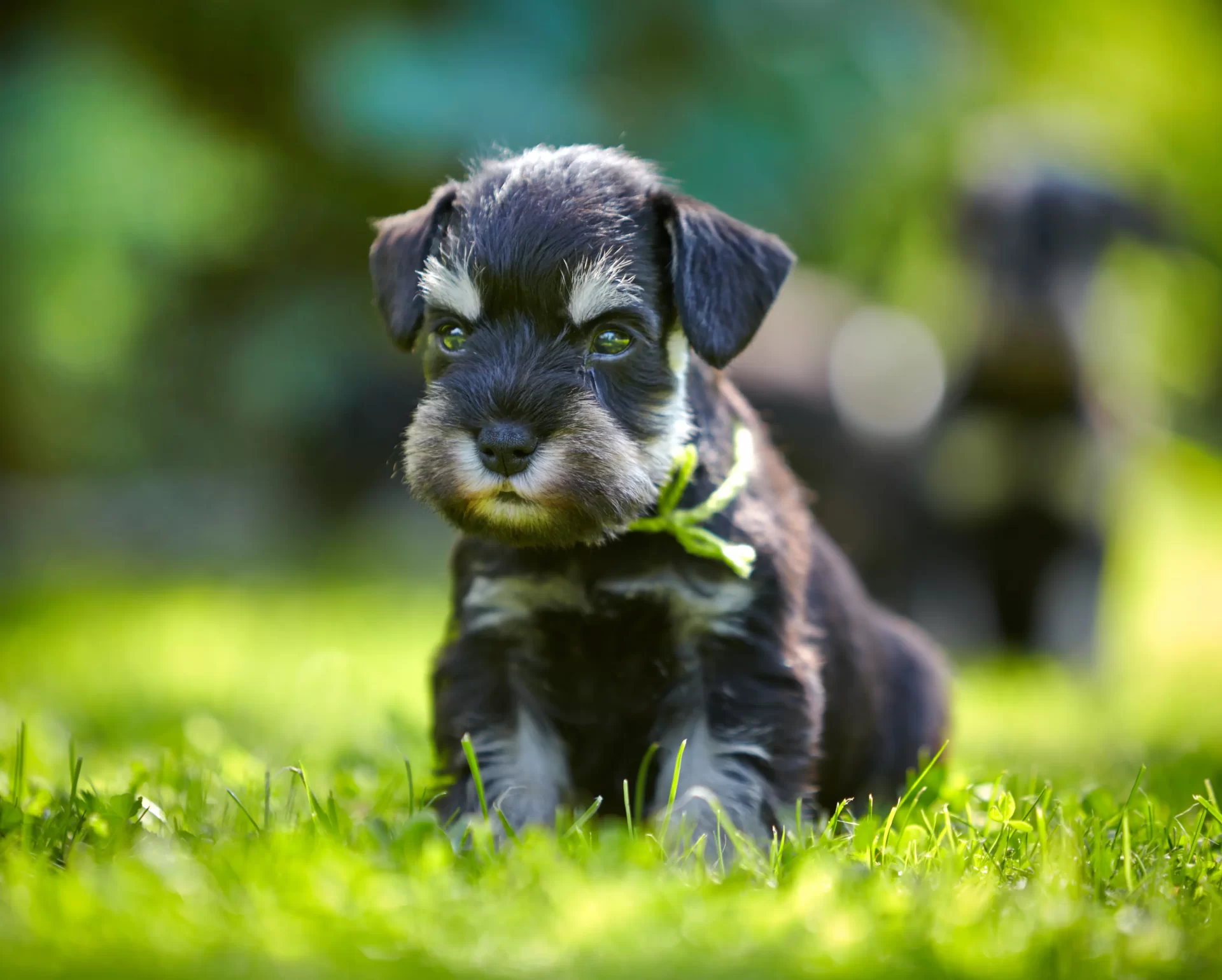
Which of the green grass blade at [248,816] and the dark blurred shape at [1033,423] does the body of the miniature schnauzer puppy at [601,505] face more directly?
the green grass blade

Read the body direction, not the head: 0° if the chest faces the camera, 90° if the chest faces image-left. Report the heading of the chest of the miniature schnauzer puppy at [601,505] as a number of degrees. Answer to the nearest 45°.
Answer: approximately 45°

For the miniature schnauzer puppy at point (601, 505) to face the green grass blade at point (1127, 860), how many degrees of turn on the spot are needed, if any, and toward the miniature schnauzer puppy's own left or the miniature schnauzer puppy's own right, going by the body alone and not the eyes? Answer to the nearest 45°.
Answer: approximately 90° to the miniature schnauzer puppy's own left
